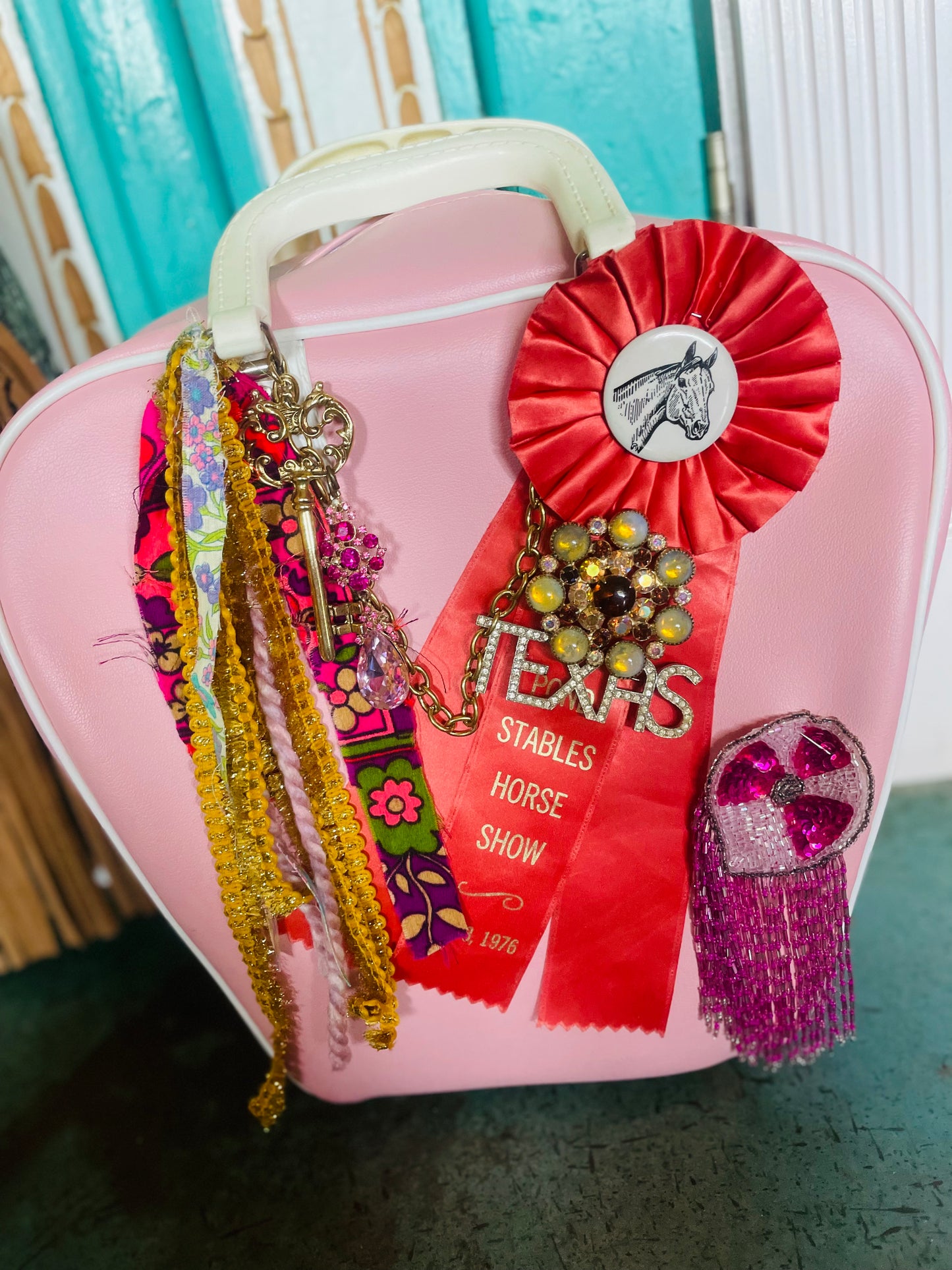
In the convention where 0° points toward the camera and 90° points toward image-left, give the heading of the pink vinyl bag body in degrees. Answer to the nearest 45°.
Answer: approximately 0°
